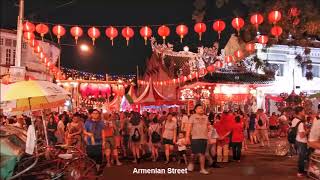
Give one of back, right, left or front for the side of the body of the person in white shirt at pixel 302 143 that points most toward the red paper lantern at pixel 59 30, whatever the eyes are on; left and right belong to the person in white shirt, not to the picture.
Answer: back

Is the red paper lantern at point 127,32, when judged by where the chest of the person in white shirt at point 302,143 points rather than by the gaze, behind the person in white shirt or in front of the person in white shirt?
behind
